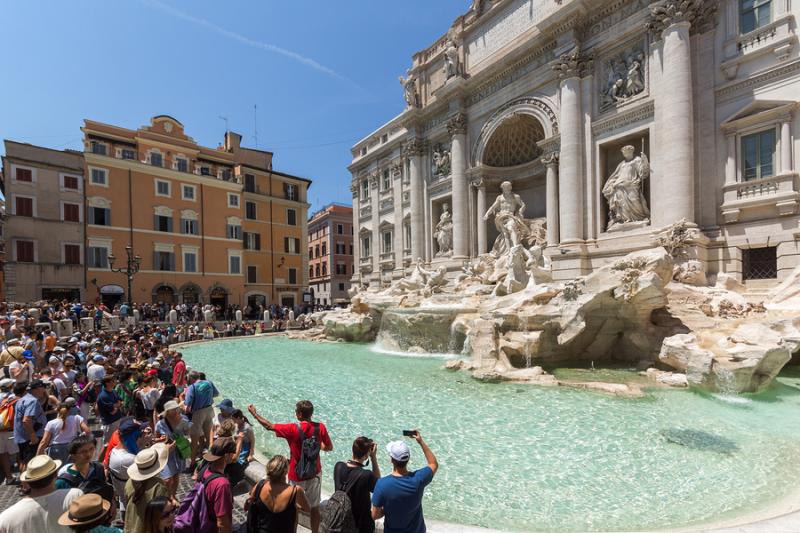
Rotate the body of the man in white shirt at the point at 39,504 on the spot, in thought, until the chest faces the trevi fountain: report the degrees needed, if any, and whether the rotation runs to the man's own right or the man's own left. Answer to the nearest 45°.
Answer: approximately 90° to the man's own right

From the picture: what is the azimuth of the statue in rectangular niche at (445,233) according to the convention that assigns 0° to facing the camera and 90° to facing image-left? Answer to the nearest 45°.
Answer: approximately 45°

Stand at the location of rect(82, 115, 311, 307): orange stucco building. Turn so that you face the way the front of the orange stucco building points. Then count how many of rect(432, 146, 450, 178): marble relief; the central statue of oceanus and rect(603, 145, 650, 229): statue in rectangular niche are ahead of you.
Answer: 3

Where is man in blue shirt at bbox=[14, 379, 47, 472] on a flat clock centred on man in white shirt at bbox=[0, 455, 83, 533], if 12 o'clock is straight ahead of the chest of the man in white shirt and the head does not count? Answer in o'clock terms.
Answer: The man in blue shirt is roughly at 12 o'clock from the man in white shirt.

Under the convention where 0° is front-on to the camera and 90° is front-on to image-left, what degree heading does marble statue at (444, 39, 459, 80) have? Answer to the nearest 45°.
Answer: approximately 45°

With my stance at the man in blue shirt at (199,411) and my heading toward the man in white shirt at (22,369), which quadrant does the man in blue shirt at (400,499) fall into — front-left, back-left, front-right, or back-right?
back-left

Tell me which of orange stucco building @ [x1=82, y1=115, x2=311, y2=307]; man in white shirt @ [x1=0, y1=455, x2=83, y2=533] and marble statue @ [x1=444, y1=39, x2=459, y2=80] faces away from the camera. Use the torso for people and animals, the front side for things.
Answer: the man in white shirt

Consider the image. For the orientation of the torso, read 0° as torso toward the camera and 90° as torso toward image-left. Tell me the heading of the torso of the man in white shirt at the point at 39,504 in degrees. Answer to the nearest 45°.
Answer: approximately 180°

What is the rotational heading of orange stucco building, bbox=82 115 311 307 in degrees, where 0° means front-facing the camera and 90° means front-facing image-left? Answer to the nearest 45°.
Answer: approximately 315°
